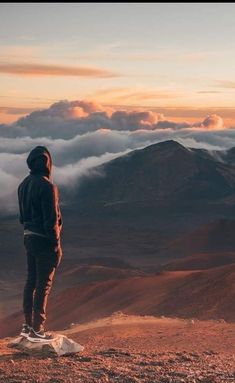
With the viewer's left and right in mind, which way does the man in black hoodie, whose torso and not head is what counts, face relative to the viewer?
facing away from the viewer and to the right of the viewer

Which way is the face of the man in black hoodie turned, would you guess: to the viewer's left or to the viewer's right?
to the viewer's right
